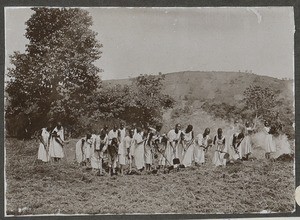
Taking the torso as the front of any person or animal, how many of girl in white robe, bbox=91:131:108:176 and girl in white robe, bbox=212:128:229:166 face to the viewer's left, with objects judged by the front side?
0

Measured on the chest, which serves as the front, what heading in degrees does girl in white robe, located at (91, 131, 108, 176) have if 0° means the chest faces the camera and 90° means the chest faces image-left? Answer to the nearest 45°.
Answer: approximately 315°

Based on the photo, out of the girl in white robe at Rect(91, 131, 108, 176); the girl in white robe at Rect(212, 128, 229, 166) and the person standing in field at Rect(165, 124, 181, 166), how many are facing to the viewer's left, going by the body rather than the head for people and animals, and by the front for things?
0

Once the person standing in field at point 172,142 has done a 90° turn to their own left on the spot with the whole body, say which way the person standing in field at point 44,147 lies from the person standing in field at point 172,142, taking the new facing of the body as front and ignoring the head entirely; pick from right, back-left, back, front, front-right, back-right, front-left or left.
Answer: back-left

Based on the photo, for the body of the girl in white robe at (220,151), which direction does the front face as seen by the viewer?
toward the camera

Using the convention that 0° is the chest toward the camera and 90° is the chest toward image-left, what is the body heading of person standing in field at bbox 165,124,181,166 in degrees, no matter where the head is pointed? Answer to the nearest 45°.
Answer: approximately 315°
